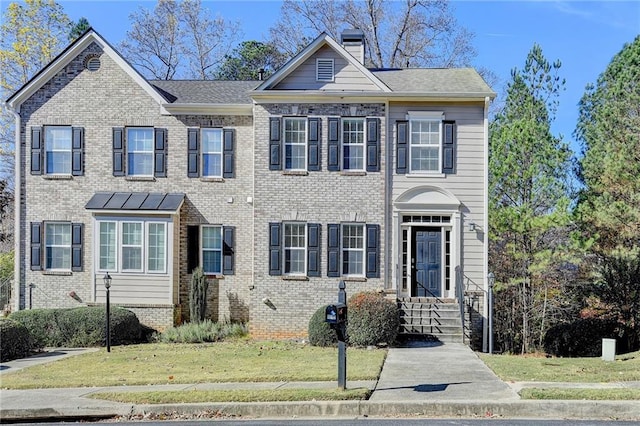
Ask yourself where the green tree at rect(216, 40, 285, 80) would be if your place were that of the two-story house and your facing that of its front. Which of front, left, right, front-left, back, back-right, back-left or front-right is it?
back

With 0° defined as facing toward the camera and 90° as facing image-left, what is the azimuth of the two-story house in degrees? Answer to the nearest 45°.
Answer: approximately 0°

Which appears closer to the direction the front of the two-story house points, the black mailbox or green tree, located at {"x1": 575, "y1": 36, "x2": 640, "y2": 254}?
the black mailbox

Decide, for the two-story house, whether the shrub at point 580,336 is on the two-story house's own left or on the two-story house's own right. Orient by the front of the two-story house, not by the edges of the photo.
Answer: on the two-story house's own left

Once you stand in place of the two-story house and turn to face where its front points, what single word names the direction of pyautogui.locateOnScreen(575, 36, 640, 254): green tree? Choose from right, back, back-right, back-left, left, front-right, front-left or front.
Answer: left

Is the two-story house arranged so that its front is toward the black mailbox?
yes

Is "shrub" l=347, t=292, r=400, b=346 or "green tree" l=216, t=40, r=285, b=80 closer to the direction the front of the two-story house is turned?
the shrub

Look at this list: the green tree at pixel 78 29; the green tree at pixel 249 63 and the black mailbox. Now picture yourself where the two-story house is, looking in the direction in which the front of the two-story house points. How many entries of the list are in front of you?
1

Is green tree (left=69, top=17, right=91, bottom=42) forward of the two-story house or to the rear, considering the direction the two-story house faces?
to the rear

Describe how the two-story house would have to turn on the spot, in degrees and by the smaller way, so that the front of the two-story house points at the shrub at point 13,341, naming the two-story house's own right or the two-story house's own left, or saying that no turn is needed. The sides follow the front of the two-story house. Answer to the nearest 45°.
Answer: approximately 45° to the two-story house's own right

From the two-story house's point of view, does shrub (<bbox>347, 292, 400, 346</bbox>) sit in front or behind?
in front
